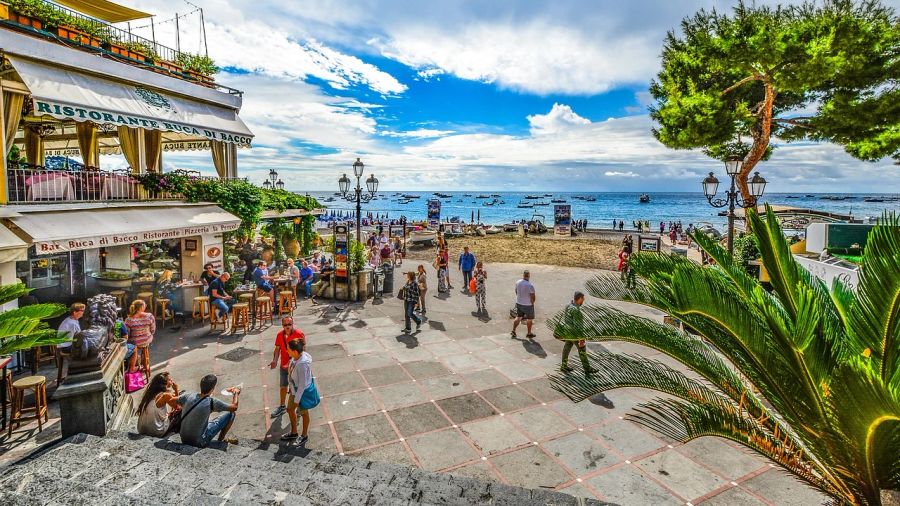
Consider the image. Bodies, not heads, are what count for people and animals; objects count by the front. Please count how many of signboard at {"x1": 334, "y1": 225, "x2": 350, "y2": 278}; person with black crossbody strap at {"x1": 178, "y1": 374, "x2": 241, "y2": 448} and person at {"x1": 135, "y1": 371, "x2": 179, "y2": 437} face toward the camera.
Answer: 1

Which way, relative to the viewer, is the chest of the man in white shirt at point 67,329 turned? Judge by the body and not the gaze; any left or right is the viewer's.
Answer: facing to the right of the viewer

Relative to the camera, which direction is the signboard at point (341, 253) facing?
toward the camera

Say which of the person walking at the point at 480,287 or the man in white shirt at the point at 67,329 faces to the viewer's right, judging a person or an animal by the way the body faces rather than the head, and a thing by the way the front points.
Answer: the man in white shirt

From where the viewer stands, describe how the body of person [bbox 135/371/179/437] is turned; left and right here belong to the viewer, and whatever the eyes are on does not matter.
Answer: facing away from the viewer and to the right of the viewer

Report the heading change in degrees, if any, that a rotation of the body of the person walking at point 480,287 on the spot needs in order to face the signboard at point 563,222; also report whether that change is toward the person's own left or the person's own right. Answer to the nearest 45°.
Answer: approximately 180°

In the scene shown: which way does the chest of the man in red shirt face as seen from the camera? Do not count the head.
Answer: toward the camera

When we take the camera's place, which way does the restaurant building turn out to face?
facing the viewer and to the right of the viewer

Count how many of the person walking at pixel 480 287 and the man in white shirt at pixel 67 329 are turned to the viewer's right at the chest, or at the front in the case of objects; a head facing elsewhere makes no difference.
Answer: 1

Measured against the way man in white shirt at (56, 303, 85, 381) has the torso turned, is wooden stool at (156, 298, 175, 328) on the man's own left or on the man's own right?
on the man's own left

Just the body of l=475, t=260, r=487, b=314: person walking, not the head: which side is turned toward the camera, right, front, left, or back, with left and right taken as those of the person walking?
front
